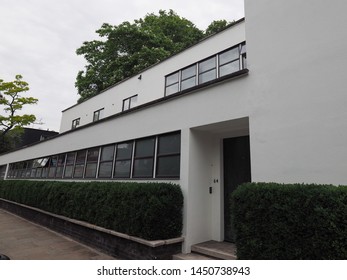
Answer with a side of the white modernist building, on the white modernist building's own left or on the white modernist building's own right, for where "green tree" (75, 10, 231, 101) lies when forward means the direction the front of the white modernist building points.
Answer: on the white modernist building's own right

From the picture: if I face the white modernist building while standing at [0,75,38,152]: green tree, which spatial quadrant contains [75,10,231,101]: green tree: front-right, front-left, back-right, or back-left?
front-left

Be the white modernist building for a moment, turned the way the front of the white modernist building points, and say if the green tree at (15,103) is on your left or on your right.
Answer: on your right

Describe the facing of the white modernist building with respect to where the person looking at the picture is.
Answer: facing the viewer and to the left of the viewer

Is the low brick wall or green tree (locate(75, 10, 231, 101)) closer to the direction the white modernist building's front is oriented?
the low brick wall
